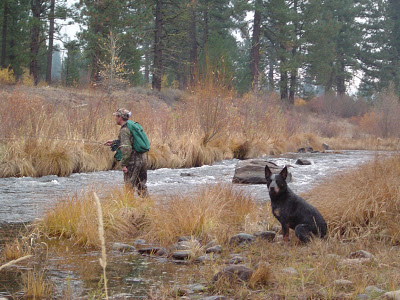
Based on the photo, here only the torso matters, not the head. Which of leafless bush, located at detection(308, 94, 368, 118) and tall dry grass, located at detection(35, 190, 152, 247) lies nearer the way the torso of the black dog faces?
the tall dry grass

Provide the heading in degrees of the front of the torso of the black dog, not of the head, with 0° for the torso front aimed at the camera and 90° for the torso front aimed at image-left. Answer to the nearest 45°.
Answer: approximately 45°

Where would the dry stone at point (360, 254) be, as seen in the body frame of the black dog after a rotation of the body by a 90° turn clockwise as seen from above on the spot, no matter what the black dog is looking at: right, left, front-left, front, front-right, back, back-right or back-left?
back

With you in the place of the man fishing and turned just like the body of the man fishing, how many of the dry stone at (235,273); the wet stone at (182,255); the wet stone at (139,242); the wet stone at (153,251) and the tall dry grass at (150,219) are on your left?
5

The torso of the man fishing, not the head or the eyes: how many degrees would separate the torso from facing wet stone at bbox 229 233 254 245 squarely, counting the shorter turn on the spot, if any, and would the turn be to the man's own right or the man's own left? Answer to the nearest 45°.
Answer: approximately 135° to the man's own left

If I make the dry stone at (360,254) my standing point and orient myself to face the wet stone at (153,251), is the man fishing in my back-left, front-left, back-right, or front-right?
front-right

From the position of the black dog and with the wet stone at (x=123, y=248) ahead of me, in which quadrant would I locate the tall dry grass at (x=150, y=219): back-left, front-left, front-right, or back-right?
front-right

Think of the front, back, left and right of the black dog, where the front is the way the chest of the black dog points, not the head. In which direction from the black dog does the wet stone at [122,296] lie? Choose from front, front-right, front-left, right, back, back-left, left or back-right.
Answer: front

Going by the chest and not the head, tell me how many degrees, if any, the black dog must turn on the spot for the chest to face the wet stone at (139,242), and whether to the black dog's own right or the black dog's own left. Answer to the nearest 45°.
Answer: approximately 45° to the black dog's own right

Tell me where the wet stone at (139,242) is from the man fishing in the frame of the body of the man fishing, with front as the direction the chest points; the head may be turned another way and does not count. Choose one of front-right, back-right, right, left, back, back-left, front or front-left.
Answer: left

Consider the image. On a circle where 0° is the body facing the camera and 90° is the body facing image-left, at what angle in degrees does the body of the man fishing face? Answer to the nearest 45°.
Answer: approximately 90°

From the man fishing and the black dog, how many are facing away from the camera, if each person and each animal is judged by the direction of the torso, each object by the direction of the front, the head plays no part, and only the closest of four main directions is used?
0

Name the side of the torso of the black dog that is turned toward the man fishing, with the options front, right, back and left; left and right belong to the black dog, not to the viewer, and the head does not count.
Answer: right

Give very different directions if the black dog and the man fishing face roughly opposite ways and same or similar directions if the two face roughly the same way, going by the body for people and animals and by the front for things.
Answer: same or similar directions

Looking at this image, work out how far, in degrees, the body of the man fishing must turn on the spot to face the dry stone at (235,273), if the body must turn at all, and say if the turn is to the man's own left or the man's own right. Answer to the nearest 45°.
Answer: approximately 90° to the man's own left

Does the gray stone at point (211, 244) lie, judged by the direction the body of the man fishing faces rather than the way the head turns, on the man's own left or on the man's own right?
on the man's own left

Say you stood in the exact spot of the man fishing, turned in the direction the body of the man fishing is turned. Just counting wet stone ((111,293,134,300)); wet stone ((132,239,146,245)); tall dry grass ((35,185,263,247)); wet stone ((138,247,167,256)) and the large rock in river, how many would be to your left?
4
